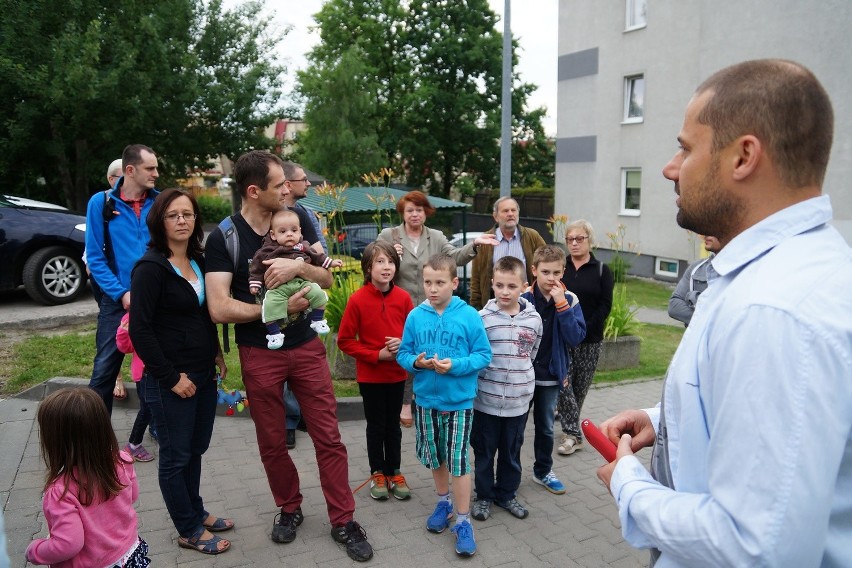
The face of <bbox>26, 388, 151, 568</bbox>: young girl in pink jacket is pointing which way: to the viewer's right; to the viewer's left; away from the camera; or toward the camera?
away from the camera

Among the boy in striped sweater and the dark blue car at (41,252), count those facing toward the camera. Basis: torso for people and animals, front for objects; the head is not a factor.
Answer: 1

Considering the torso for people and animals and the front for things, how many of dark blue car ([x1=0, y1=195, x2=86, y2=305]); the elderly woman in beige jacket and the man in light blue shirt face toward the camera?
1

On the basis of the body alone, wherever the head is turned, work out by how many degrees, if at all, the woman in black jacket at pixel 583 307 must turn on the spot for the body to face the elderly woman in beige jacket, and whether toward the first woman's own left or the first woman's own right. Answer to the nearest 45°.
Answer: approximately 45° to the first woman's own right

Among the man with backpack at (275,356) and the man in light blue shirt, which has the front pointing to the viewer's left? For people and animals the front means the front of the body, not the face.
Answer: the man in light blue shirt

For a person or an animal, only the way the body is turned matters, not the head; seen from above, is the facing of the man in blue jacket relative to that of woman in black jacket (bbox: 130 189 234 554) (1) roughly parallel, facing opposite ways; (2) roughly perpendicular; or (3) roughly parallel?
roughly parallel

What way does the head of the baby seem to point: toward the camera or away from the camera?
toward the camera

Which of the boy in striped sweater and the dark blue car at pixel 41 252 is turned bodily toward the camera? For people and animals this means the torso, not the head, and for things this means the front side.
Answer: the boy in striped sweater

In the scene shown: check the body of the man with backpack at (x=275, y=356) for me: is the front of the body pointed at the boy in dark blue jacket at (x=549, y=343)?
no

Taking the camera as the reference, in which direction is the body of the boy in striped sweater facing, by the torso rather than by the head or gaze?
toward the camera

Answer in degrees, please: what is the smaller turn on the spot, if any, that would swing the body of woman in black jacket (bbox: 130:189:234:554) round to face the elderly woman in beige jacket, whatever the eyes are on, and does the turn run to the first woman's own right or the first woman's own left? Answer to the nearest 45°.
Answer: approximately 90° to the first woman's own left

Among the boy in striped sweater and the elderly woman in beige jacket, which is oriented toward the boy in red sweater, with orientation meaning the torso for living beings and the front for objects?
the elderly woman in beige jacket

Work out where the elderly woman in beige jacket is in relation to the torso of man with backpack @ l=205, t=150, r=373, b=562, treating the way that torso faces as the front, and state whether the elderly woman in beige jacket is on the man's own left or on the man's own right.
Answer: on the man's own left

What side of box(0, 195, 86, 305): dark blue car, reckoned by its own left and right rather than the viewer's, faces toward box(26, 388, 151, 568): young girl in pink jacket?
right

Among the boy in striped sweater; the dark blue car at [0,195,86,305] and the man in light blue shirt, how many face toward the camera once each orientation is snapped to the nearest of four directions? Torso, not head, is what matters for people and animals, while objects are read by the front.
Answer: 1

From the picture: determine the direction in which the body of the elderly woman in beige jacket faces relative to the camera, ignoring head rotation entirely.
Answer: toward the camera

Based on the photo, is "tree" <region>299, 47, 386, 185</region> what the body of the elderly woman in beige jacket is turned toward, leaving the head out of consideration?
no

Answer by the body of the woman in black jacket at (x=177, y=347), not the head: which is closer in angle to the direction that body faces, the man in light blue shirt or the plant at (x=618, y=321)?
the man in light blue shirt
